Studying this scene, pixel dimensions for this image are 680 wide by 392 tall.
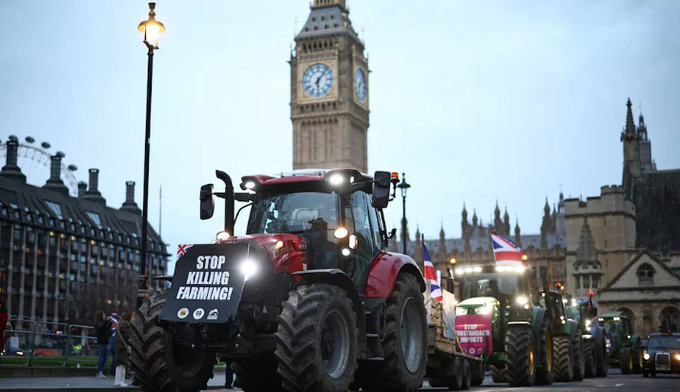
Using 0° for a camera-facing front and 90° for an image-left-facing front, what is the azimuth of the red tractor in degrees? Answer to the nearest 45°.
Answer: approximately 45°

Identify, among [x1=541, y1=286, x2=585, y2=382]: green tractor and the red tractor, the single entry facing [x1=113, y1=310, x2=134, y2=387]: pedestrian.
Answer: the green tractor

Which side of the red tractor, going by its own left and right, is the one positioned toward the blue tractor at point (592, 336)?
back

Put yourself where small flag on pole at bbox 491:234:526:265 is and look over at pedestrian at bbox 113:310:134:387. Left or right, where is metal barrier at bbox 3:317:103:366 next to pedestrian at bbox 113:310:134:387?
right

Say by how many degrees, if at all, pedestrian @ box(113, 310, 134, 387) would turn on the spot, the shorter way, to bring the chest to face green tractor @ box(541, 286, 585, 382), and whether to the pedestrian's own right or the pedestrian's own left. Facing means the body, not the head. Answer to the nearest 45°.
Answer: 0° — they already face it

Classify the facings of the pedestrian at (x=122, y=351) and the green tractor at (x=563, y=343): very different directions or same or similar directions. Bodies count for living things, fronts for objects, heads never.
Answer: very different directions

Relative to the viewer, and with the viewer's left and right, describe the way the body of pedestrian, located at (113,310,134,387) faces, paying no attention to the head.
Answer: facing to the right of the viewer

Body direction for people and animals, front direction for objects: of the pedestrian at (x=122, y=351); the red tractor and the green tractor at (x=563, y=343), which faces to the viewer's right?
the pedestrian
